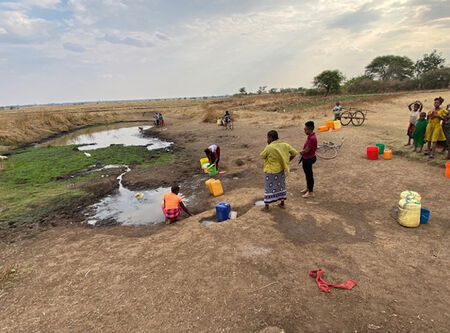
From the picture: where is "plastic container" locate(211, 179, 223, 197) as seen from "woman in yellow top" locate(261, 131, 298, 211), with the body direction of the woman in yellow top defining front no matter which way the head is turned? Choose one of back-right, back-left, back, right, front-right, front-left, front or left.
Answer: front

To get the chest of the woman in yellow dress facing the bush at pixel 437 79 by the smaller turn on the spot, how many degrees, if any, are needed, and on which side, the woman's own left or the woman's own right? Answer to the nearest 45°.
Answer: approximately 135° to the woman's own right

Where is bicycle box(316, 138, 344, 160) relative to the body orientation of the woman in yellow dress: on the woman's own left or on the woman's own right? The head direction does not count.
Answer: on the woman's own right

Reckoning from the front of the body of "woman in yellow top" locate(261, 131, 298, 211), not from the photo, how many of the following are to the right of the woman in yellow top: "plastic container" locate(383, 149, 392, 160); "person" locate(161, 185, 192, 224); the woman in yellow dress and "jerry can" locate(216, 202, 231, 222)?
2

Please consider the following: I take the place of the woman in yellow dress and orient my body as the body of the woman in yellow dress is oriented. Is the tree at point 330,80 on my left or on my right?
on my right

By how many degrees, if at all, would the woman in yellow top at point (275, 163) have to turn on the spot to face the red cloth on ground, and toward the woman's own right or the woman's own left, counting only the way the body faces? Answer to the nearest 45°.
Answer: approximately 135° to the woman's own left

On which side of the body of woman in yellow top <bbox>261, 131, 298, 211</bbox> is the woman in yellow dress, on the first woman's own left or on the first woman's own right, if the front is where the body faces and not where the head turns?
on the first woman's own right

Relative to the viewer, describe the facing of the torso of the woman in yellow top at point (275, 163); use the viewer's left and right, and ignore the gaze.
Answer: facing away from the viewer and to the left of the viewer

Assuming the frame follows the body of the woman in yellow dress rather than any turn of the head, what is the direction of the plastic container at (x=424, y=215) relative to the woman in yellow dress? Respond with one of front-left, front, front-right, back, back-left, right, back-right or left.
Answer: front-left

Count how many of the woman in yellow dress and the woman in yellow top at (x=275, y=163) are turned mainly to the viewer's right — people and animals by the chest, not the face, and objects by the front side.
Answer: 0

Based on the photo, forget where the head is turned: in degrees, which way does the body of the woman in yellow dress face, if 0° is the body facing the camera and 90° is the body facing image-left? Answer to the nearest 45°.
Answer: approximately 45°

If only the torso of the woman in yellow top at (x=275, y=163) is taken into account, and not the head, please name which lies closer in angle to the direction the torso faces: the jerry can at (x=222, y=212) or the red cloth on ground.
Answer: the jerry can

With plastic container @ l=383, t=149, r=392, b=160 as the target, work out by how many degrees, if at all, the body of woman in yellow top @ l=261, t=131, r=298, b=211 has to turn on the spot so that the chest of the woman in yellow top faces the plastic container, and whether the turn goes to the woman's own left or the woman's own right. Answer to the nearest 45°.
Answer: approximately 90° to the woman's own right

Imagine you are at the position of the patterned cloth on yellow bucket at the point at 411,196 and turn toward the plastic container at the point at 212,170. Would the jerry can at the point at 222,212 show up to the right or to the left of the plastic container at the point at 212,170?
left

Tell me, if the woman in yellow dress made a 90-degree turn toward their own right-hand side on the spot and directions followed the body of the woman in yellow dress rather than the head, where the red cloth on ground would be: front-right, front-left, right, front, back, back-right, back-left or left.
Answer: back-left

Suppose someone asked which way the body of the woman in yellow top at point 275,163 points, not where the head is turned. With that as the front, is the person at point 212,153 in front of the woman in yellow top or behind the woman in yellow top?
in front
